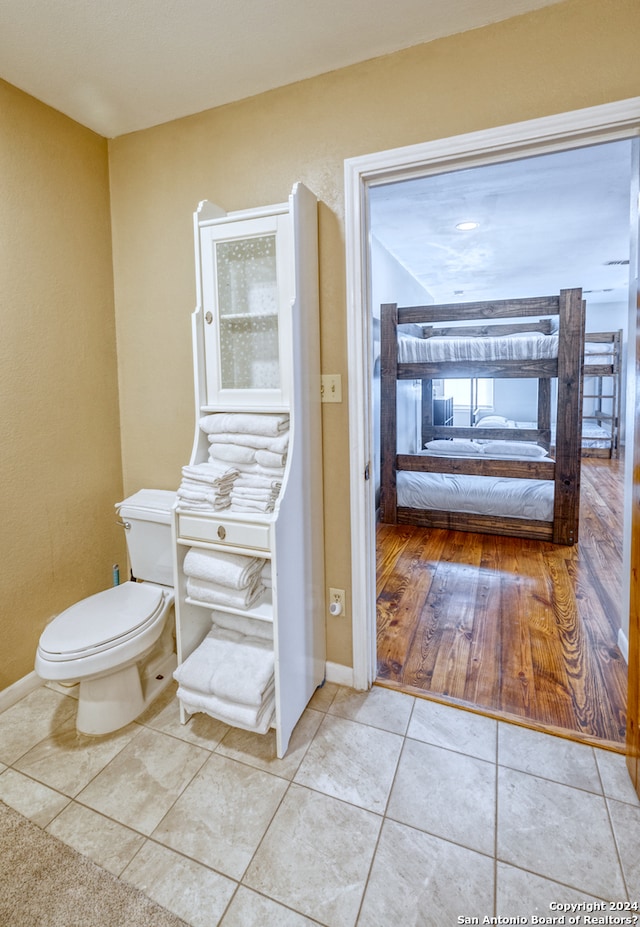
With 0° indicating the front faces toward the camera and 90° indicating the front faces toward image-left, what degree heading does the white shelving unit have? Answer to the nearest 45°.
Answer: approximately 45°

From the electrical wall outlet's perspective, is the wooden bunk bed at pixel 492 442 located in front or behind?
behind

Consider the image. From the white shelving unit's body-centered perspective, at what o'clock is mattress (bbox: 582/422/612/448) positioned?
The mattress is roughly at 6 o'clock from the white shelving unit.

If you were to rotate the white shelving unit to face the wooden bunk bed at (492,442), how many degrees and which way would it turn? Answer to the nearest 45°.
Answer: approximately 180°

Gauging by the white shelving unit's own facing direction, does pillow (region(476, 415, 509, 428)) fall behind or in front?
behind

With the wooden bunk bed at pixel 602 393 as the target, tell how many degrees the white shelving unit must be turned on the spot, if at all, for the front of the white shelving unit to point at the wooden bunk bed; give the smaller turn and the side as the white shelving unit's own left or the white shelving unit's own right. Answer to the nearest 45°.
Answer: approximately 180°
